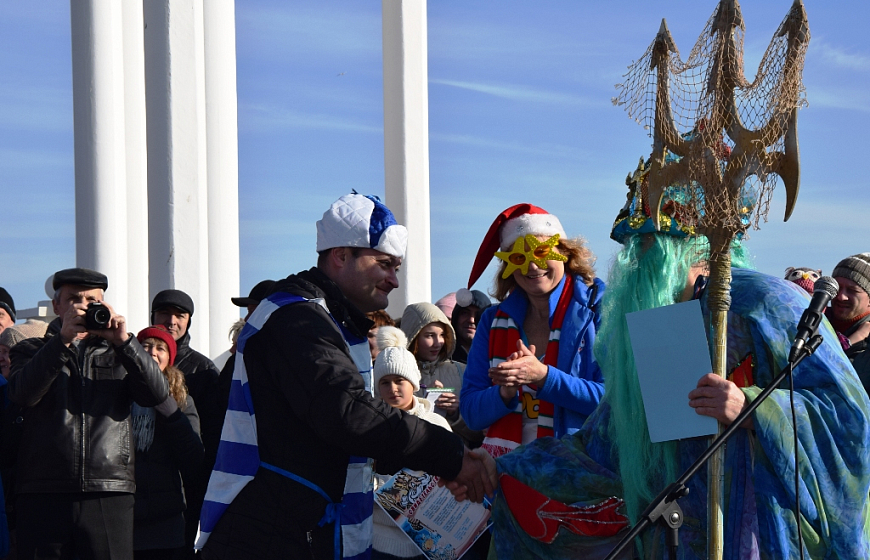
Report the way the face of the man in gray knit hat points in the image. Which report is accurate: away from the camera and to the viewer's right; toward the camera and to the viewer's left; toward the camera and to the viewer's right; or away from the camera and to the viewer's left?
toward the camera and to the viewer's left

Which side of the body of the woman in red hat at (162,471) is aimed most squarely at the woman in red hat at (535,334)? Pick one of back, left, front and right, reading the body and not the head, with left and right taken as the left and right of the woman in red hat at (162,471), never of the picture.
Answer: left

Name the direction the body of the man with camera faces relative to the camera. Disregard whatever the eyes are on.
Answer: toward the camera

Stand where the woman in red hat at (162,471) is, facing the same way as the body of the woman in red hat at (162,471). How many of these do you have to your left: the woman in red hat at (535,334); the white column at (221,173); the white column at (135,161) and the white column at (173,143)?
1

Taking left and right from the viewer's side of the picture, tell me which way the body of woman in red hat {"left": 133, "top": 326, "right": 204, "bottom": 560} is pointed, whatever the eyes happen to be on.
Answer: facing the viewer and to the left of the viewer

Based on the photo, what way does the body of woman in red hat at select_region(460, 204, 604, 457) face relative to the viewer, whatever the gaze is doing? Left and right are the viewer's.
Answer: facing the viewer

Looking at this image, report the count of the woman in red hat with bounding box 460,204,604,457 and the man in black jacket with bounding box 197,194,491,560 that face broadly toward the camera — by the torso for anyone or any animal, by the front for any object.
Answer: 1

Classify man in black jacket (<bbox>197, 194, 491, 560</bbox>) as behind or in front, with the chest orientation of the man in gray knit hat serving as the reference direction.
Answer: in front

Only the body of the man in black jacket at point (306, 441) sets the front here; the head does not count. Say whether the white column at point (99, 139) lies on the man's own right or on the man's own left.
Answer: on the man's own left

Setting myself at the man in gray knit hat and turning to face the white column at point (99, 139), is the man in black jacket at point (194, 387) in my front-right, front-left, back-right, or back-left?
front-left

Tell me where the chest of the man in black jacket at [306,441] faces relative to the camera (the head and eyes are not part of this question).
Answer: to the viewer's right

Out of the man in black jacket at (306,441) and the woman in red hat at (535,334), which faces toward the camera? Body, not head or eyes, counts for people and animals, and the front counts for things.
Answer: the woman in red hat

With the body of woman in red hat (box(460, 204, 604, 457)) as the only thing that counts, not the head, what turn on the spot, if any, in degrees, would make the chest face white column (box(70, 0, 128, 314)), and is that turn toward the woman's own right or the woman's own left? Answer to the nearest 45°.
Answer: approximately 135° to the woman's own right

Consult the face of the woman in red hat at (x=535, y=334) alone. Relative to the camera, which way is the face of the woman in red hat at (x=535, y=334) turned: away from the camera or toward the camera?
toward the camera

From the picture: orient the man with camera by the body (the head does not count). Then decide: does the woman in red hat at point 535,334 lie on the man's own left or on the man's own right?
on the man's own left

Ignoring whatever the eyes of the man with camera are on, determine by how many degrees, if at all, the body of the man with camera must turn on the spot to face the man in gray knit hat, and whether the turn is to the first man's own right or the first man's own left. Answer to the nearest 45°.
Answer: approximately 90° to the first man's own left
